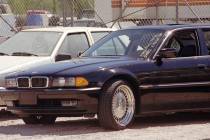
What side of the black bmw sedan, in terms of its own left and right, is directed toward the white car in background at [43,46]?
right

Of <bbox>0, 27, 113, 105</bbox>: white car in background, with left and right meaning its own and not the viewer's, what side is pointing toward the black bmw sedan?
left

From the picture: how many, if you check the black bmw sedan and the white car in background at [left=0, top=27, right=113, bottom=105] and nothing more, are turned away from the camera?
0

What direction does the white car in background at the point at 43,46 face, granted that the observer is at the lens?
facing the viewer and to the left of the viewer
